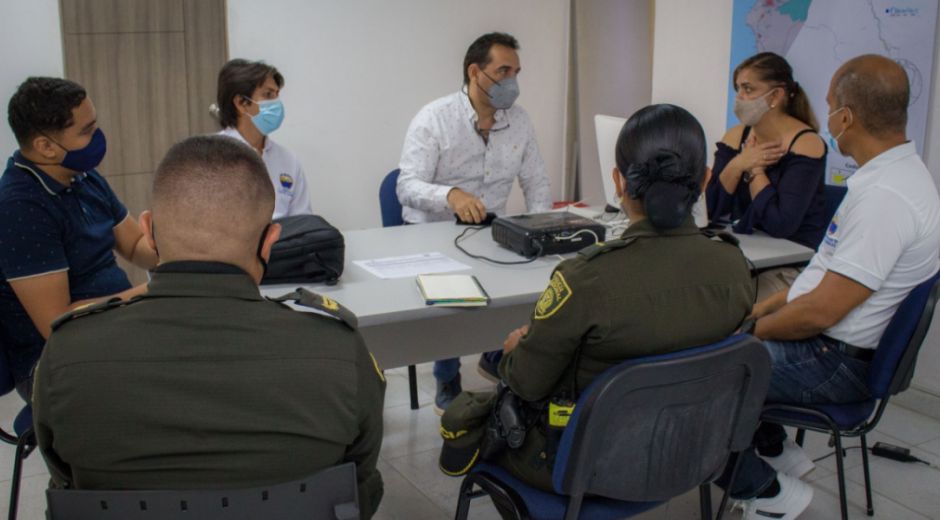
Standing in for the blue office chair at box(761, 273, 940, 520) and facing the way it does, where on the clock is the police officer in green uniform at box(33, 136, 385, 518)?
The police officer in green uniform is roughly at 10 o'clock from the blue office chair.

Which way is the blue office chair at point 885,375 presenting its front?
to the viewer's left

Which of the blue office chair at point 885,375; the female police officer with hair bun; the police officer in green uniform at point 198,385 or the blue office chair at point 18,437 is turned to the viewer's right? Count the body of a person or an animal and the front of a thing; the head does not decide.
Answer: the blue office chair at point 18,437

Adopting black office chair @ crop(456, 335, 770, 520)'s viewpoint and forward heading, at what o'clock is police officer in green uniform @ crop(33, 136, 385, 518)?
The police officer in green uniform is roughly at 9 o'clock from the black office chair.

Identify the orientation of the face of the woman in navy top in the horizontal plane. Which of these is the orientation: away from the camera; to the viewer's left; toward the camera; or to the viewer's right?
to the viewer's left

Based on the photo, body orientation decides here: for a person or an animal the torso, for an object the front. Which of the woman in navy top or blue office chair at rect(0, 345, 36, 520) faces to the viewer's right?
the blue office chair

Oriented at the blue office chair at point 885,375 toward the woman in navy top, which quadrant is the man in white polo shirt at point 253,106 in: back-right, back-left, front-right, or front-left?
front-left

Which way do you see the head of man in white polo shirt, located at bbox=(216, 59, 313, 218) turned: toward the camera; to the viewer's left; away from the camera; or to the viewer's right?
to the viewer's right

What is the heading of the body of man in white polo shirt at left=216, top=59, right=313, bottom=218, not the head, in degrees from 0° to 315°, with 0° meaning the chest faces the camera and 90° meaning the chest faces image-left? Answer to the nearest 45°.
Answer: approximately 315°

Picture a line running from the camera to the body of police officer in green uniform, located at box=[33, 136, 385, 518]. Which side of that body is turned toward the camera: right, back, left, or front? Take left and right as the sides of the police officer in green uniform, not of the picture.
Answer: back

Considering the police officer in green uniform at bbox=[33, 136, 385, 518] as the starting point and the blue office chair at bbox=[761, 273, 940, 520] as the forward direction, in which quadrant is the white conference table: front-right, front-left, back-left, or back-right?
front-left

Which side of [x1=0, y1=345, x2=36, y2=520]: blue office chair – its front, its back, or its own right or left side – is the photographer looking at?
right

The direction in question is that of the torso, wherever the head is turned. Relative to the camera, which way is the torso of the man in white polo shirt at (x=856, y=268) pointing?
to the viewer's left

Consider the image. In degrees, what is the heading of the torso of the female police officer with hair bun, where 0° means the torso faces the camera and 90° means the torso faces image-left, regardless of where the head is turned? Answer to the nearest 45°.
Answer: approximately 135°

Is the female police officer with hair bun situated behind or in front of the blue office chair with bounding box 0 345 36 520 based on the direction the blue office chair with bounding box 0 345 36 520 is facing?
in front
